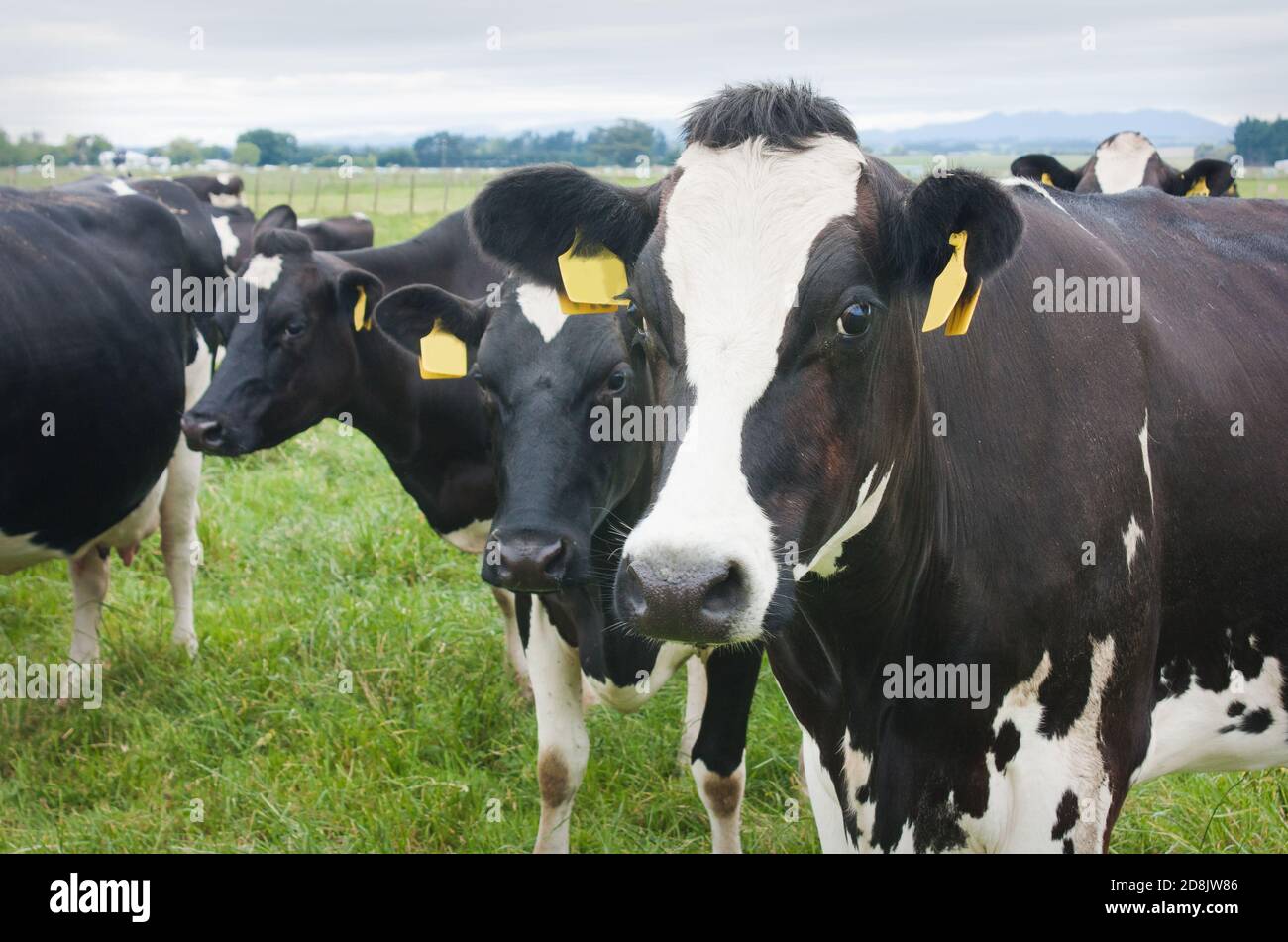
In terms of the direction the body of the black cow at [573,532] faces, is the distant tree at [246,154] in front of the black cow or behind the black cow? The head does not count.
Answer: behind

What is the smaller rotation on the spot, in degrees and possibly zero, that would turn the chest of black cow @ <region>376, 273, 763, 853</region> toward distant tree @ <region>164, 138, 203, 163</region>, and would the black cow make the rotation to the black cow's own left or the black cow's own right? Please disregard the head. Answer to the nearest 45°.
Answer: approximately 180°

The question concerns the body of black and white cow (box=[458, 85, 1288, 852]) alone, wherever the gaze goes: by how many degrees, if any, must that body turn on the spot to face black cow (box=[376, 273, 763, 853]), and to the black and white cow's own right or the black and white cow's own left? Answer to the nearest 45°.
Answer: approximately 90° to the black and white cow's own right

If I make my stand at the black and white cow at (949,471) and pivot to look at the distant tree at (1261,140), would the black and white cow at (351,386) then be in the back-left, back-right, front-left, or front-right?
front-left

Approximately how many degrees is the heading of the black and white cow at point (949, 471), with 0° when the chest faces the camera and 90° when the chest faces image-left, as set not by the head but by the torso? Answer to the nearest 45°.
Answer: approximately 45°

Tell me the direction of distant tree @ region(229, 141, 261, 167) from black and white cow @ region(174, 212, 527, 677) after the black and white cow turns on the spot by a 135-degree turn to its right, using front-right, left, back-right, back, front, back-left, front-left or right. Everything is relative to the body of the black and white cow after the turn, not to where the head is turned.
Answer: front

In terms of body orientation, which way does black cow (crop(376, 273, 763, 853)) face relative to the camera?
toward the camera

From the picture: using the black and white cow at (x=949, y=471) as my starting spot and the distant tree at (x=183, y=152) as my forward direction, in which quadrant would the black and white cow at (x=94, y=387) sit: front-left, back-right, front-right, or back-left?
front-left

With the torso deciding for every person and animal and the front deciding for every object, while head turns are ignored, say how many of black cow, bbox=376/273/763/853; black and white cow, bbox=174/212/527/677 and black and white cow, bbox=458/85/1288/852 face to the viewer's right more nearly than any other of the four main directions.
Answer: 0

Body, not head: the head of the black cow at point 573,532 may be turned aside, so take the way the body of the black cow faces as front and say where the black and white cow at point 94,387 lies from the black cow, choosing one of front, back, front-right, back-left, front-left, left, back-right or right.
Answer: back-right

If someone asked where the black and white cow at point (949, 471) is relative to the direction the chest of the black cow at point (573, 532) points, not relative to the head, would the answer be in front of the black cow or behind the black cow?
in front
